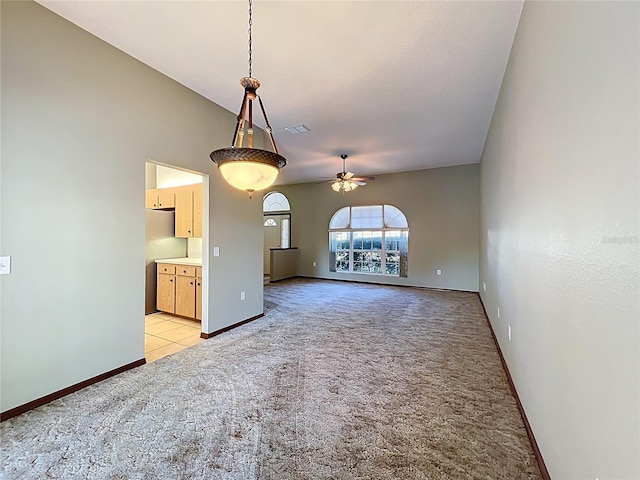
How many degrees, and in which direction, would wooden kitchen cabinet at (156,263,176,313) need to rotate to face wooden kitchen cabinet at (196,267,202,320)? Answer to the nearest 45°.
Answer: approximately 90° to its left

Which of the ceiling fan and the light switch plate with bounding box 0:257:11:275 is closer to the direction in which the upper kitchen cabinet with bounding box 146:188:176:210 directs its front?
the light switch plate

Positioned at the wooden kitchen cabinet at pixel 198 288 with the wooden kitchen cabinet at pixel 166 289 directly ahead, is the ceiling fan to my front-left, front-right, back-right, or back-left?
back-right

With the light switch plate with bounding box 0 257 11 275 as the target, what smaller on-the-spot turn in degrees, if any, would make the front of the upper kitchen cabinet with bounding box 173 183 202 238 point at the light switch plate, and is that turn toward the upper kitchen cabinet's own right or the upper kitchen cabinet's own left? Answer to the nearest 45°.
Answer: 0° — it already faces it

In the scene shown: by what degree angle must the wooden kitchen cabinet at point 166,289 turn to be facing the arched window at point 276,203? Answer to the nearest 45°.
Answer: approximately 180°

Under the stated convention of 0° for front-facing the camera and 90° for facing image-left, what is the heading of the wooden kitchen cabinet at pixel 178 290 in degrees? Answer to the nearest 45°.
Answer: approximately 45°

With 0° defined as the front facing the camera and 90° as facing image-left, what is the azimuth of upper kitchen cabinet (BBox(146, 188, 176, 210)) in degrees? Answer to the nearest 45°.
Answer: approximately 45°
